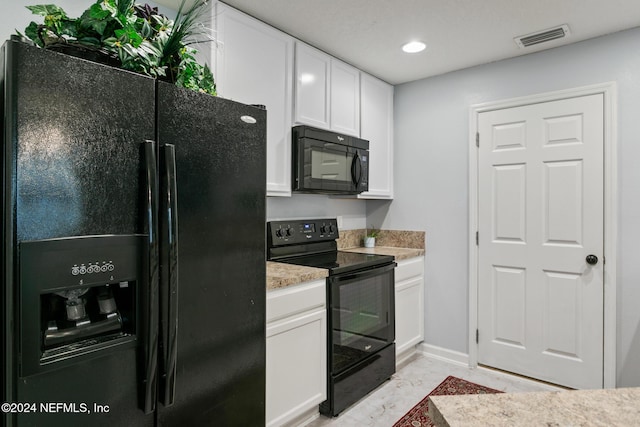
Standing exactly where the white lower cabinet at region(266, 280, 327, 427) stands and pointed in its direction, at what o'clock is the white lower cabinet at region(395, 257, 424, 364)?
the white lower cabinet at region(395, 257, 424, 364) is roughly at 9 o'clock from the white lower cabinet at region(266, 280, 327, 427).
